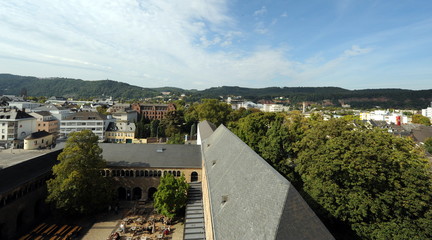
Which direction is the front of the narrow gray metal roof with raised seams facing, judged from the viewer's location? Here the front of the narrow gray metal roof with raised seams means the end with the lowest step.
facing the viewer
